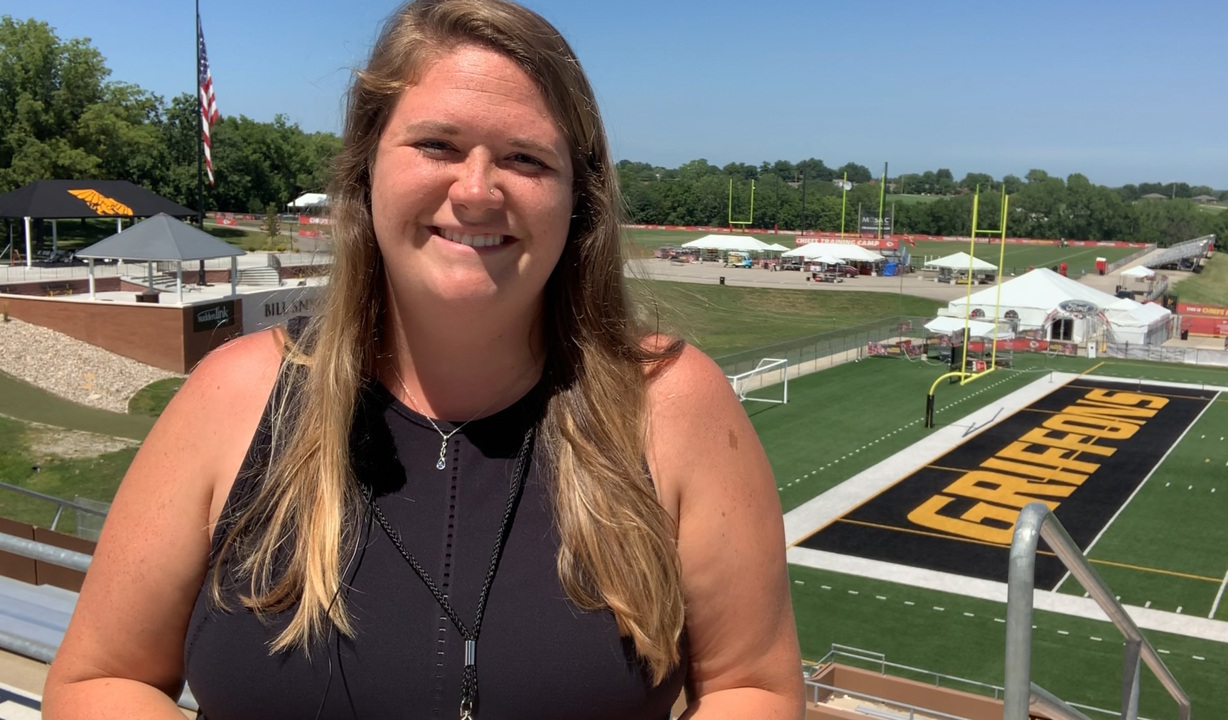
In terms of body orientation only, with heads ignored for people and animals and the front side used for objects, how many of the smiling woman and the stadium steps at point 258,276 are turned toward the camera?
2

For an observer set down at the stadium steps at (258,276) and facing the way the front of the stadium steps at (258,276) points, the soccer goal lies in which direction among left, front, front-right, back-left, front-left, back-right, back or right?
front-left

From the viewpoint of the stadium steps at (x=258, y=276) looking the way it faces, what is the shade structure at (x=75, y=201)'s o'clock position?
The shade structure is roughly at 4 o'clock from the stadium steps.

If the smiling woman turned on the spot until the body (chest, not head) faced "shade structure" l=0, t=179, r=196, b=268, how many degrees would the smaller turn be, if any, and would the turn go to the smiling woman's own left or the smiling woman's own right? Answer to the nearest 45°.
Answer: approximately 180°

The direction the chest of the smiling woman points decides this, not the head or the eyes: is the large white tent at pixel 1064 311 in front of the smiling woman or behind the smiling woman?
behind

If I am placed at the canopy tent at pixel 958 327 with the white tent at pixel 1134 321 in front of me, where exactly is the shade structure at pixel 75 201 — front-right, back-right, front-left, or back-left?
back-left

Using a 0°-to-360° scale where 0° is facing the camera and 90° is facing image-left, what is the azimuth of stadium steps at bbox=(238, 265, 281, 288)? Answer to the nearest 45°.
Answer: approximately 0°

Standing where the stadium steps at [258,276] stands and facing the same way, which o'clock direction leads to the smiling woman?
The smiling woman is roughly at 12 o'clock from the stadium steps.

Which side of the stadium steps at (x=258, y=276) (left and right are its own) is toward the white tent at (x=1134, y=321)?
left

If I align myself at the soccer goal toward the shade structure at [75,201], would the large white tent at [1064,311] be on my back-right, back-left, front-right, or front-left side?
back-right

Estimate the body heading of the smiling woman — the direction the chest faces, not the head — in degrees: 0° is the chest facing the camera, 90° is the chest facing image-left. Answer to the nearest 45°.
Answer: approximately 0°
